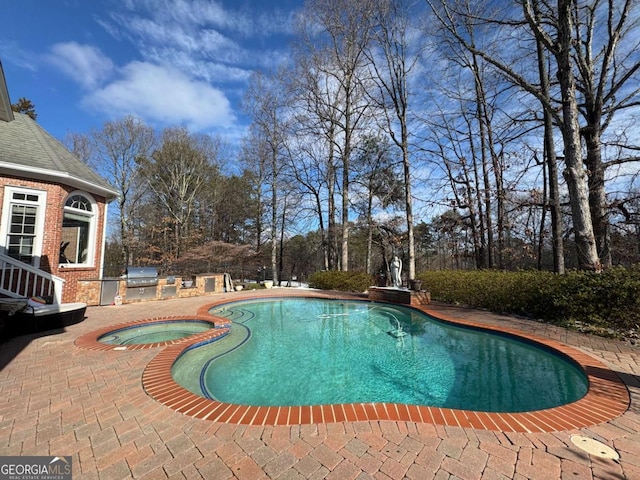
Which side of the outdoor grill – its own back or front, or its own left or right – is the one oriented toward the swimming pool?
front

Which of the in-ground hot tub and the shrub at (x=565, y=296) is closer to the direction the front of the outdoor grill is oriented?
the in-ground hot tub

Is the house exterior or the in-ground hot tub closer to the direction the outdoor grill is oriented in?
the in-ground hot tub

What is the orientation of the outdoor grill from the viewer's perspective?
toward the camera

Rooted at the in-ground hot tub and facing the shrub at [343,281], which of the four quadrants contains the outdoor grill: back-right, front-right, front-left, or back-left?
front-left

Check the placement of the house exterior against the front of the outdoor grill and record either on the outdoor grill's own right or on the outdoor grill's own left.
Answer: on the outdoor grill's own right

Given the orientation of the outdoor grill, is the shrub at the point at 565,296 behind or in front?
in front

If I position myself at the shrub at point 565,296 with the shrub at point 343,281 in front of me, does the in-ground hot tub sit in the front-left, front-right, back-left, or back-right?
front-left

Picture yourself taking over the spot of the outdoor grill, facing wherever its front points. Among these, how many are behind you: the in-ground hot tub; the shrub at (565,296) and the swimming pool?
0

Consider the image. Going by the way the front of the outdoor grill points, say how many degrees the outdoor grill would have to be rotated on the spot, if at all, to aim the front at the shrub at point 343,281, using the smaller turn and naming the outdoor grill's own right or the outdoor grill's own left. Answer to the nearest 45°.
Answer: approximately 90° to the outdoor grill's own left

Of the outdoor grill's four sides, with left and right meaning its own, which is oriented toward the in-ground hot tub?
front

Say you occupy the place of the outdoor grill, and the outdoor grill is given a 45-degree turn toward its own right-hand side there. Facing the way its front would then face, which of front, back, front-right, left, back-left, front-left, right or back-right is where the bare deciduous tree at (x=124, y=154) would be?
back-right
